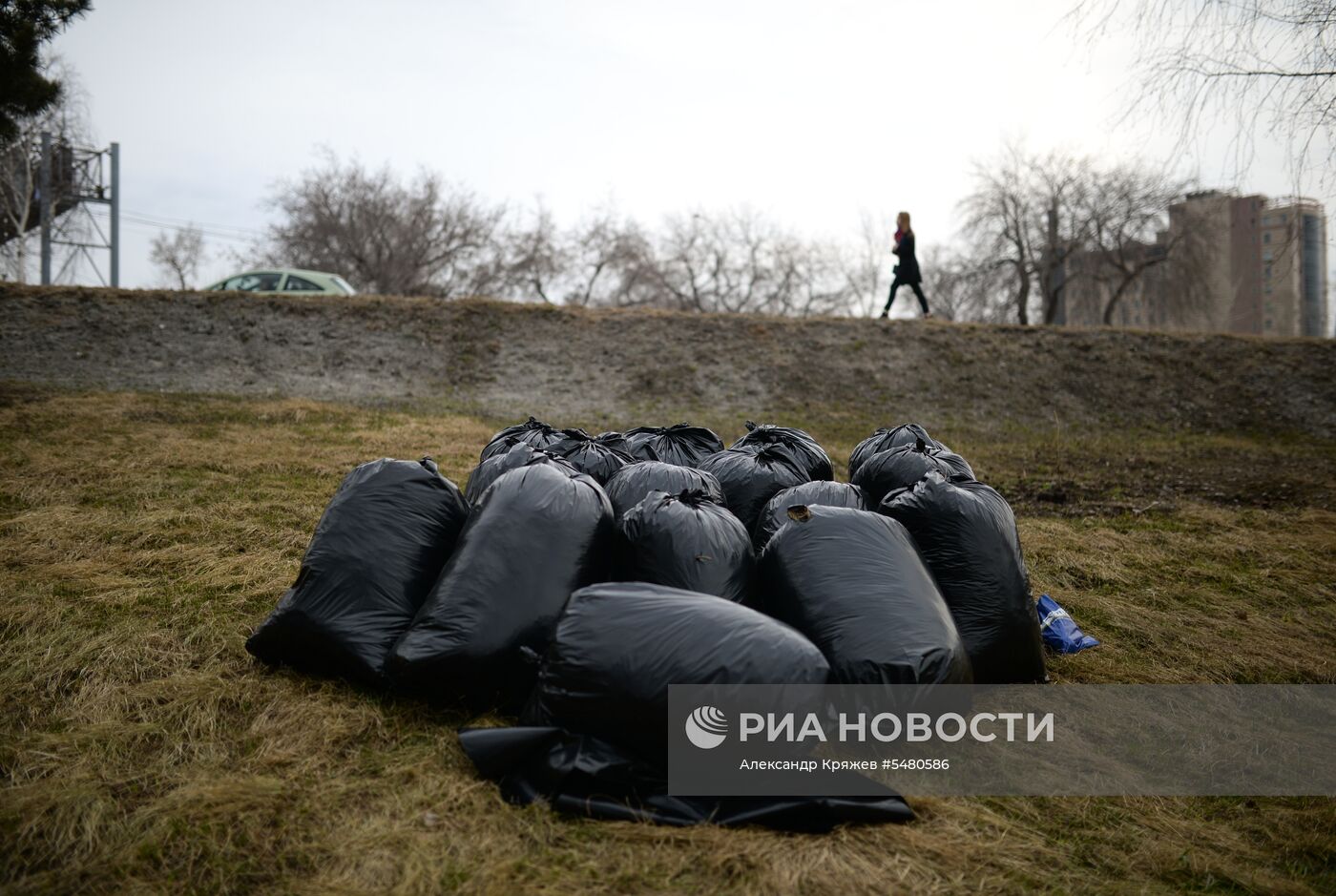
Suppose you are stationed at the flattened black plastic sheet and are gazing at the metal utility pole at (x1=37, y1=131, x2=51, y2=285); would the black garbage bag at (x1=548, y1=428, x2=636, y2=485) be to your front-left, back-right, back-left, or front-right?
front-right

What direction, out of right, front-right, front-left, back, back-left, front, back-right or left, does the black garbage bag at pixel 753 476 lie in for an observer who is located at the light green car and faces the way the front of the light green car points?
left

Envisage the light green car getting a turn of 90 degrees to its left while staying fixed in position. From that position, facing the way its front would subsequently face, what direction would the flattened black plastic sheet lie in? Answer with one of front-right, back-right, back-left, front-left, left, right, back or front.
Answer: front

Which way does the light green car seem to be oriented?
to the viewer's left

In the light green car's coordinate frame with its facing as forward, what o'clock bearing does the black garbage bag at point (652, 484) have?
The black garbage bag is roughly at 9 o'clock from the light green car.

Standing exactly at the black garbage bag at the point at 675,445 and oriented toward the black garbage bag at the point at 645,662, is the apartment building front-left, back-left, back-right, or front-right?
back-left
